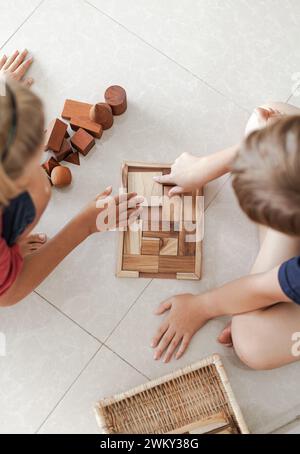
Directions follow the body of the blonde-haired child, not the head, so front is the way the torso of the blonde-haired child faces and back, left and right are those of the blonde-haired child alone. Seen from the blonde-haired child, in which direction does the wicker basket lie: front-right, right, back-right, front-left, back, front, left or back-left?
front

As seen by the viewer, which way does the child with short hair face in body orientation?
to the viewer's left

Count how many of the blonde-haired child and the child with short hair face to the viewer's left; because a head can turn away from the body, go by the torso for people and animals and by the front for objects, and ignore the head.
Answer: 1

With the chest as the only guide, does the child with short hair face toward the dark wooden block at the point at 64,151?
yes

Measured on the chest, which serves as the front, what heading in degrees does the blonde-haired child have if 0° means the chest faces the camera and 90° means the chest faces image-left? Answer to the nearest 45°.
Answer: approximately 270°

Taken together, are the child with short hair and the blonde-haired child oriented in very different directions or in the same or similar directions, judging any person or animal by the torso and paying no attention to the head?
very different directions

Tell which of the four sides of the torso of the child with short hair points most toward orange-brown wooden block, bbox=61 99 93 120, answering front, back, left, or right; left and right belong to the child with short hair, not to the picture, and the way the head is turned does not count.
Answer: front
